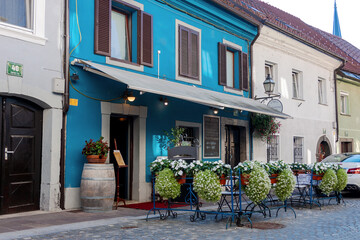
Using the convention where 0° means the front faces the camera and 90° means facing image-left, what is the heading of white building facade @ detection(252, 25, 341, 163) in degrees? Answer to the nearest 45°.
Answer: approximately 315°

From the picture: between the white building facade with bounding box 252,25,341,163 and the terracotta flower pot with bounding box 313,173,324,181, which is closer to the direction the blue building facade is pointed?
the terracotta flower pot

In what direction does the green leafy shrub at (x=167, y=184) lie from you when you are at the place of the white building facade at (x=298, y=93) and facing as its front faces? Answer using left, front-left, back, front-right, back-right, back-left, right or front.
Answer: front-right

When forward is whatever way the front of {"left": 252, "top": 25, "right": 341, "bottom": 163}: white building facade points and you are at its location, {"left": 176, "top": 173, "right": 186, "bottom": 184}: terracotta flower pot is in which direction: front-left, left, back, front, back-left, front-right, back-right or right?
front-right

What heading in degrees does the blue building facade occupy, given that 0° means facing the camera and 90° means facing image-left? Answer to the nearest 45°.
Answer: approximately 315°

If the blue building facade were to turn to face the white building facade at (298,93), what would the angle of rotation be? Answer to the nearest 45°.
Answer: approximately 90° to its left

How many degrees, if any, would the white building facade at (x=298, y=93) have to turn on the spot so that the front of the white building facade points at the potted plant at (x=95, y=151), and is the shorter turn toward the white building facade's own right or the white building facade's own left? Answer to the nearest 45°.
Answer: approximately 45° to the white building facade's own right

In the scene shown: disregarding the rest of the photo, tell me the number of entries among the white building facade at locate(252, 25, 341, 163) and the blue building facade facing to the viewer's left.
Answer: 0

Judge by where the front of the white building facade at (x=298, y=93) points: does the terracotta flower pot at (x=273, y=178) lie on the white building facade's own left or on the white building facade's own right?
on the white building facade's own right
